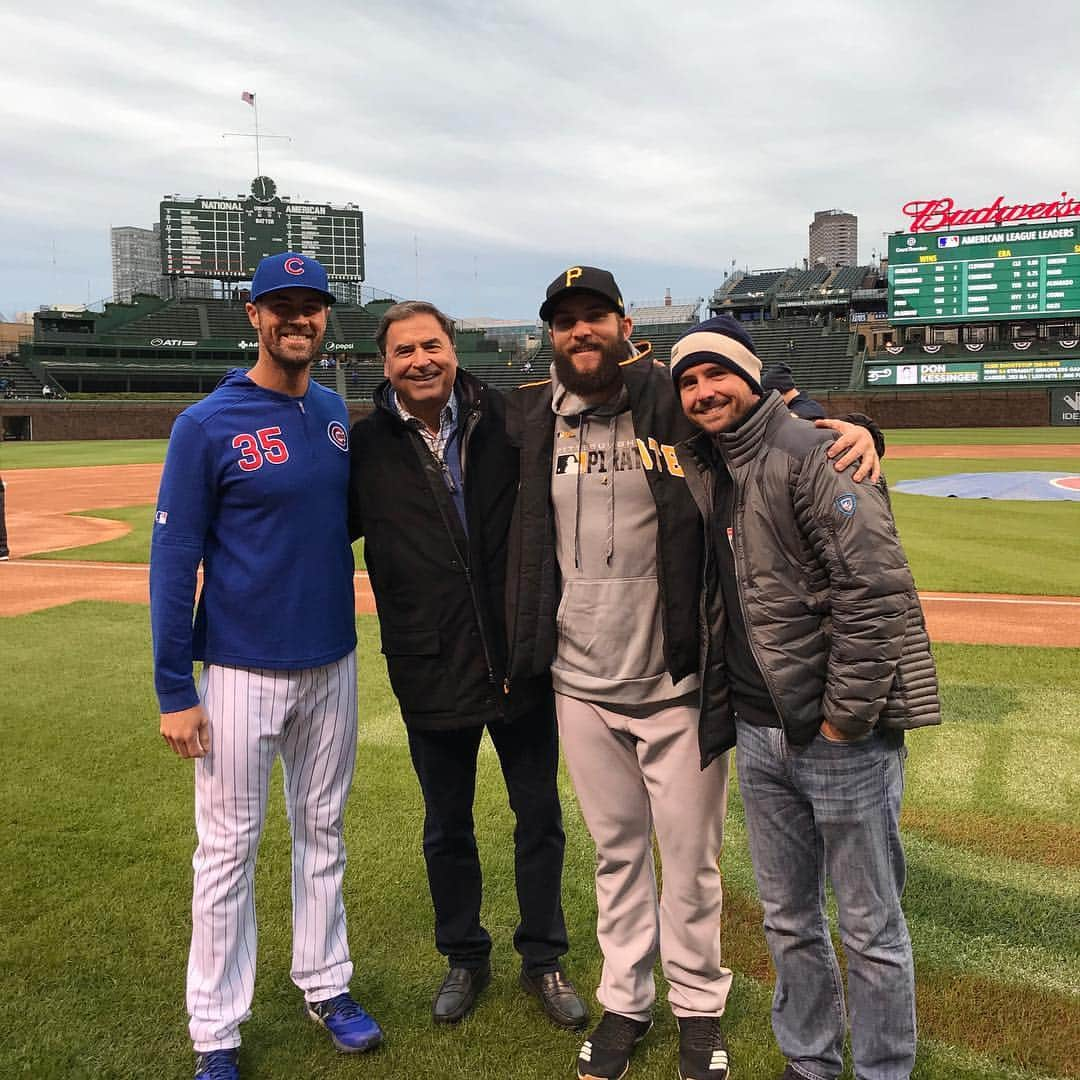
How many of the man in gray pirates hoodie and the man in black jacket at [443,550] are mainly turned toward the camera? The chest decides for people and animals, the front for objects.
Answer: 2

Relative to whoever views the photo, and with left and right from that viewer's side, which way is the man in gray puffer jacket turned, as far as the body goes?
facing the viewer and to the left of the viewer

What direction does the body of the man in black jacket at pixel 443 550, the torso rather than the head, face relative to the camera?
toward the camera

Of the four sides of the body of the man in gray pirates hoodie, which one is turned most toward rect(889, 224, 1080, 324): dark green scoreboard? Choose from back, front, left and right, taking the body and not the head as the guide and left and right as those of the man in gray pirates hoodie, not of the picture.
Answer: back

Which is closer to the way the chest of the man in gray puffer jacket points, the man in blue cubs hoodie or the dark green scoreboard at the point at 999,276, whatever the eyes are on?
the man in blue cubs hoodie

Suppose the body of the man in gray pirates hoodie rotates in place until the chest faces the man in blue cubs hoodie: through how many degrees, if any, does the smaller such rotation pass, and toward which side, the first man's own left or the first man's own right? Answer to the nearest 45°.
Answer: approximately 90° to the first man's own right

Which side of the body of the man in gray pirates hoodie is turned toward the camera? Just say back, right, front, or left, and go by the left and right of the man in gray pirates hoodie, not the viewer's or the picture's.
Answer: front
